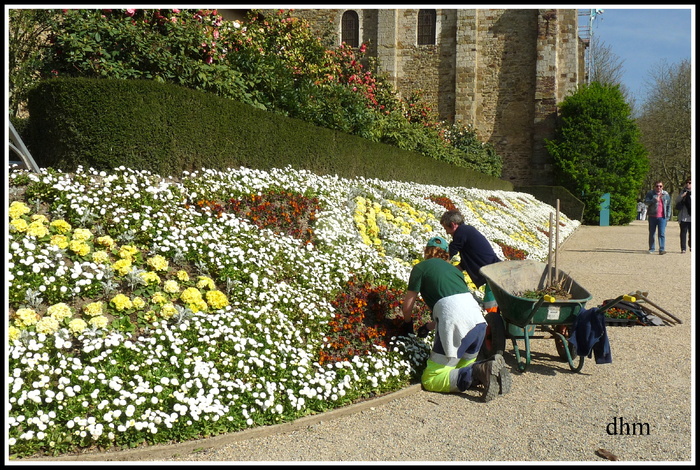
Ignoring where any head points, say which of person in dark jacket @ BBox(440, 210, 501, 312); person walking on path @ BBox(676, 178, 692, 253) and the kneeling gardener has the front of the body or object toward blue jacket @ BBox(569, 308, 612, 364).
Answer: the person walking on path

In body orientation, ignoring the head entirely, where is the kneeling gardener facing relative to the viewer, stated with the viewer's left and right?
facing away from the viewer and to the left of the viewer

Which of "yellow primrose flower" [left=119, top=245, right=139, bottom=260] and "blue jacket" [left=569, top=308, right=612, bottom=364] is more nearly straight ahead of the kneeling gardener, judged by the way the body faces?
the yellow primrose flower

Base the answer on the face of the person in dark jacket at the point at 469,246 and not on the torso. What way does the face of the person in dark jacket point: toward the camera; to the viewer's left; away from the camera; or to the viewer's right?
to the viewer's left

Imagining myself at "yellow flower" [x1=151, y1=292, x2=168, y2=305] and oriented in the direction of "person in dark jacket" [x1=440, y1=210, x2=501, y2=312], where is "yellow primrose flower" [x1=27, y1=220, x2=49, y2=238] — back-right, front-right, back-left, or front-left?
back-left

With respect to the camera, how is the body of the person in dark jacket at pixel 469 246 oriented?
to the viewer's left

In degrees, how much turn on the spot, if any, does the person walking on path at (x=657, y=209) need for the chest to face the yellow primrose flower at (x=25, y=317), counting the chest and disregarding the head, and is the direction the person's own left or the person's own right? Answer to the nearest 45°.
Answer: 0° — they already face it

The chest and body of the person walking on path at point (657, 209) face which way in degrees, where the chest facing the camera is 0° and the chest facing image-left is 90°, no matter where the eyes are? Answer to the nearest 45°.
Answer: approximately 0°

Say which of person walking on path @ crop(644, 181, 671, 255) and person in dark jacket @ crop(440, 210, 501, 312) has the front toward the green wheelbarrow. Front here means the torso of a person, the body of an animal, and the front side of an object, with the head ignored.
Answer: the person walking on path

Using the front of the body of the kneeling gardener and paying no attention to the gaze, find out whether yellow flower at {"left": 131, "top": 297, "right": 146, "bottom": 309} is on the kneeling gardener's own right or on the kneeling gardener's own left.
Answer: on the kneeling gardener's own left
